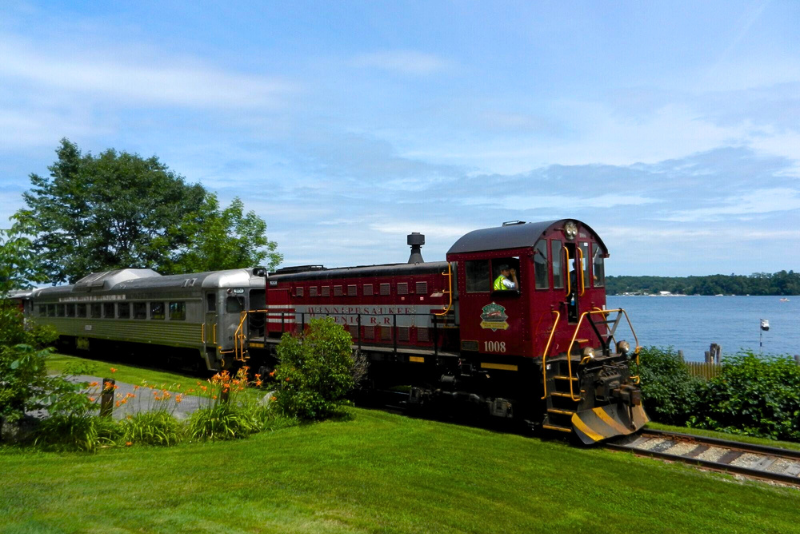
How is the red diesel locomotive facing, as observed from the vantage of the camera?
facing the viewer and to the right of the viewer

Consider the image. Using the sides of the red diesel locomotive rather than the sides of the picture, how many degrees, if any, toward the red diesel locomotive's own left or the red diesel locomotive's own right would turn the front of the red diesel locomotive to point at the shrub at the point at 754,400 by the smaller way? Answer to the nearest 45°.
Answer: approximately 45° to the red diesel locomotive's own left

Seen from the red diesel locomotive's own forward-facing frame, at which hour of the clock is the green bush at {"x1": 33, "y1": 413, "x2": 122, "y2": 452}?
The green bush is roughly at 4 o'clock from the red diesel locomotive.

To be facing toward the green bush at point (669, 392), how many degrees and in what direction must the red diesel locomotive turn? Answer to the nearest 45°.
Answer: approximately 90° to its left

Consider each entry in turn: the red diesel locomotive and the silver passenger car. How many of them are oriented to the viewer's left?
0

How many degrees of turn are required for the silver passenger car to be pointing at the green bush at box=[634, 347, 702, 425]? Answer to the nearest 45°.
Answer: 0° — it already faces it

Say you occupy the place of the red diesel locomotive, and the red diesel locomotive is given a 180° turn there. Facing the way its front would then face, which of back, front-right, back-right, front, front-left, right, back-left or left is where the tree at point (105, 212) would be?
front

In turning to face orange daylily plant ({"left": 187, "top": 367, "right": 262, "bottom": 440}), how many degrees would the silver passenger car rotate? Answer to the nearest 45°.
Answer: approximately 45° to its right

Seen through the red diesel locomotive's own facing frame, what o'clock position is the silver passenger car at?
The silver passenger car is roughly at 6 o'clock from the red diesel locomotive.

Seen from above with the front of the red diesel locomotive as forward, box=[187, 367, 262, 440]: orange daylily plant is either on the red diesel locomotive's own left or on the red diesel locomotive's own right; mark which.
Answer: on the red diesel locomotive's own right

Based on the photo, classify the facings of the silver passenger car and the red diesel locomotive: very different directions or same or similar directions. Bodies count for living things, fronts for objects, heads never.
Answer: same or similar directions

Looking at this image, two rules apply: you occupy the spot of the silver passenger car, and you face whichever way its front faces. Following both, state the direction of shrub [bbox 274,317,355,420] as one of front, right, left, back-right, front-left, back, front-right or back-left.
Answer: front-right

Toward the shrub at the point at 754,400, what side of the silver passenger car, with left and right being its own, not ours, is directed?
front

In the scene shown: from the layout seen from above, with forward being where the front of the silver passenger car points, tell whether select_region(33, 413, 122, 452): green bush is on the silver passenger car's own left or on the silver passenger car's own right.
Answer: on the silver passenger car's own right

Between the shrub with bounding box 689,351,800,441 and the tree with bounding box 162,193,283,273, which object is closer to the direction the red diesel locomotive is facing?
the shrub
